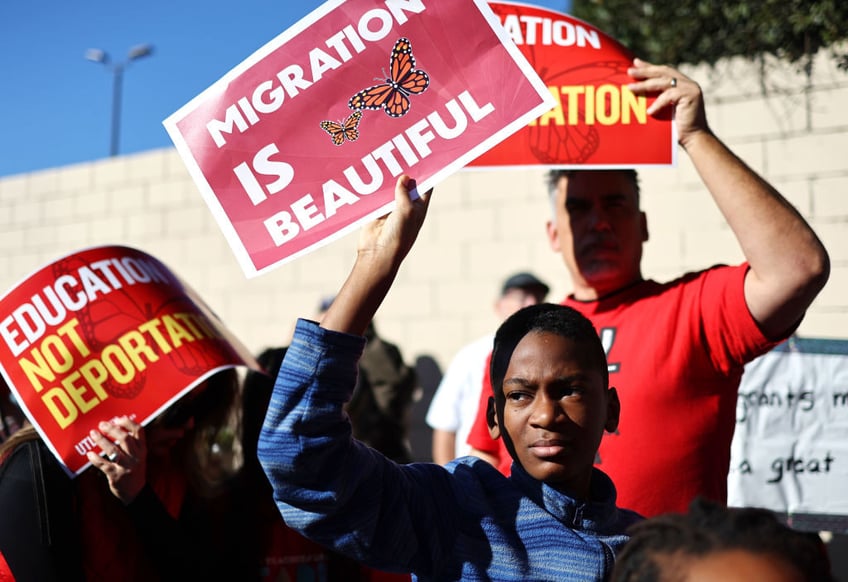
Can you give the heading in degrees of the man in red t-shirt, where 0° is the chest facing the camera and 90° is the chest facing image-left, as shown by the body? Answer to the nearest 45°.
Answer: approximately 0°

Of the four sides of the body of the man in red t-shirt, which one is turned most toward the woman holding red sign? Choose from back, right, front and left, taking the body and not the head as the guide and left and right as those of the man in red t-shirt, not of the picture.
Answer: right

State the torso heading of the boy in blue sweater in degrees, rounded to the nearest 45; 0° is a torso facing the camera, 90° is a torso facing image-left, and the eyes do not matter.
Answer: approximately 315°

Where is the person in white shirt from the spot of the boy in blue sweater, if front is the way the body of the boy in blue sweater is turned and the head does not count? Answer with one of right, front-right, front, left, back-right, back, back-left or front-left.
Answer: back-left

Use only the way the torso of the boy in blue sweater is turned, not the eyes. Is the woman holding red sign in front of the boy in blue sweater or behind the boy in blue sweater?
behind

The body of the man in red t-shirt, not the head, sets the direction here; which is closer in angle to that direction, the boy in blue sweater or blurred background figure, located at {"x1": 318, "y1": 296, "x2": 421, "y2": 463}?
the boy in blue sweater

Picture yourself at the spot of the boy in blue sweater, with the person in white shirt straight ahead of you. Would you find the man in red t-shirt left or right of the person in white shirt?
right
